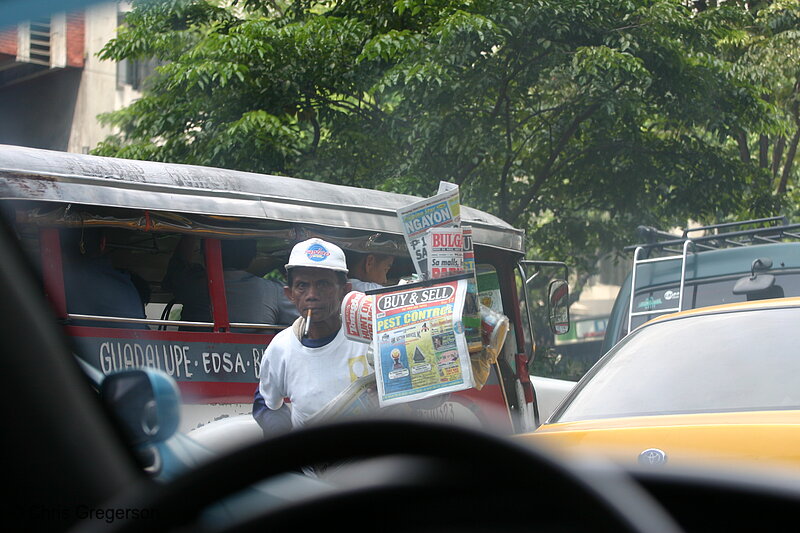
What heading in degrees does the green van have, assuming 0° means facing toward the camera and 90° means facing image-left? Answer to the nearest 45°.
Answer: approximately 180°

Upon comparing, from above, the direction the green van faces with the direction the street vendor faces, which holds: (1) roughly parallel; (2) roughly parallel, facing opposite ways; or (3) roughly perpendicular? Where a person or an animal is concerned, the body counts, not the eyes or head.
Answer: roughly parallel, facing opposite ways

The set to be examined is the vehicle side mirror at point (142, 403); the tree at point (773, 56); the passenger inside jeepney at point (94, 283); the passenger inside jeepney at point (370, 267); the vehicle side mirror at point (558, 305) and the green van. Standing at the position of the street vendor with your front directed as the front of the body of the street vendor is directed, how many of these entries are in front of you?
1

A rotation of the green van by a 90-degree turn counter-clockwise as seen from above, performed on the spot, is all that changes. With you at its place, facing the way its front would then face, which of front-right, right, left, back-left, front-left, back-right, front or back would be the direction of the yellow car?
left

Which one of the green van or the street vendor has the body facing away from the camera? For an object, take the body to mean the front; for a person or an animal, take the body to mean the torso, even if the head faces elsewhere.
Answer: the green van

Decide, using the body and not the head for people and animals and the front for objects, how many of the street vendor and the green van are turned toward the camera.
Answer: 1

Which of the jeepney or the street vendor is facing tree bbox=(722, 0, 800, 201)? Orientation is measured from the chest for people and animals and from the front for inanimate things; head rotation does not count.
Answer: the jeepney

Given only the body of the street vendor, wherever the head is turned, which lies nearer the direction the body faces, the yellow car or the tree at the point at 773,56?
the yellow car

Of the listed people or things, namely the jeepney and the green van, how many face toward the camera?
0

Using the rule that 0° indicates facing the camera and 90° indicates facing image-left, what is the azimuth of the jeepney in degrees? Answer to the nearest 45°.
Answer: approximately 225°

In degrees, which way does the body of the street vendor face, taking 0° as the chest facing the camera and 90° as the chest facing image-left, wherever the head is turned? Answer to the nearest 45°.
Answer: approximately 0°

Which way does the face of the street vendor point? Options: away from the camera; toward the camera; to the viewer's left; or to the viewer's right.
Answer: toward the camera

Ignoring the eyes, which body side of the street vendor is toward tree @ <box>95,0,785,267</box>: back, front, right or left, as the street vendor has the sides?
back

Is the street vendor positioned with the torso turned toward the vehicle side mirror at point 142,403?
yes

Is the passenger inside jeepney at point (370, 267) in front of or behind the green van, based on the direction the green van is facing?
behind

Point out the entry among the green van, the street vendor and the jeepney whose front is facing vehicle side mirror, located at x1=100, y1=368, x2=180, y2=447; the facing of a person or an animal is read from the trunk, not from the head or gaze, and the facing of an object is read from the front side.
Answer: the street vendor

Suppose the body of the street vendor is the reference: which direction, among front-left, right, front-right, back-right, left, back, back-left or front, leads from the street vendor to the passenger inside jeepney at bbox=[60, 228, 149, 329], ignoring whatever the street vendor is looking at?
back-right

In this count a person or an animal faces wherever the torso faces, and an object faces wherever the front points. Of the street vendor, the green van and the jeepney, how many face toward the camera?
1
